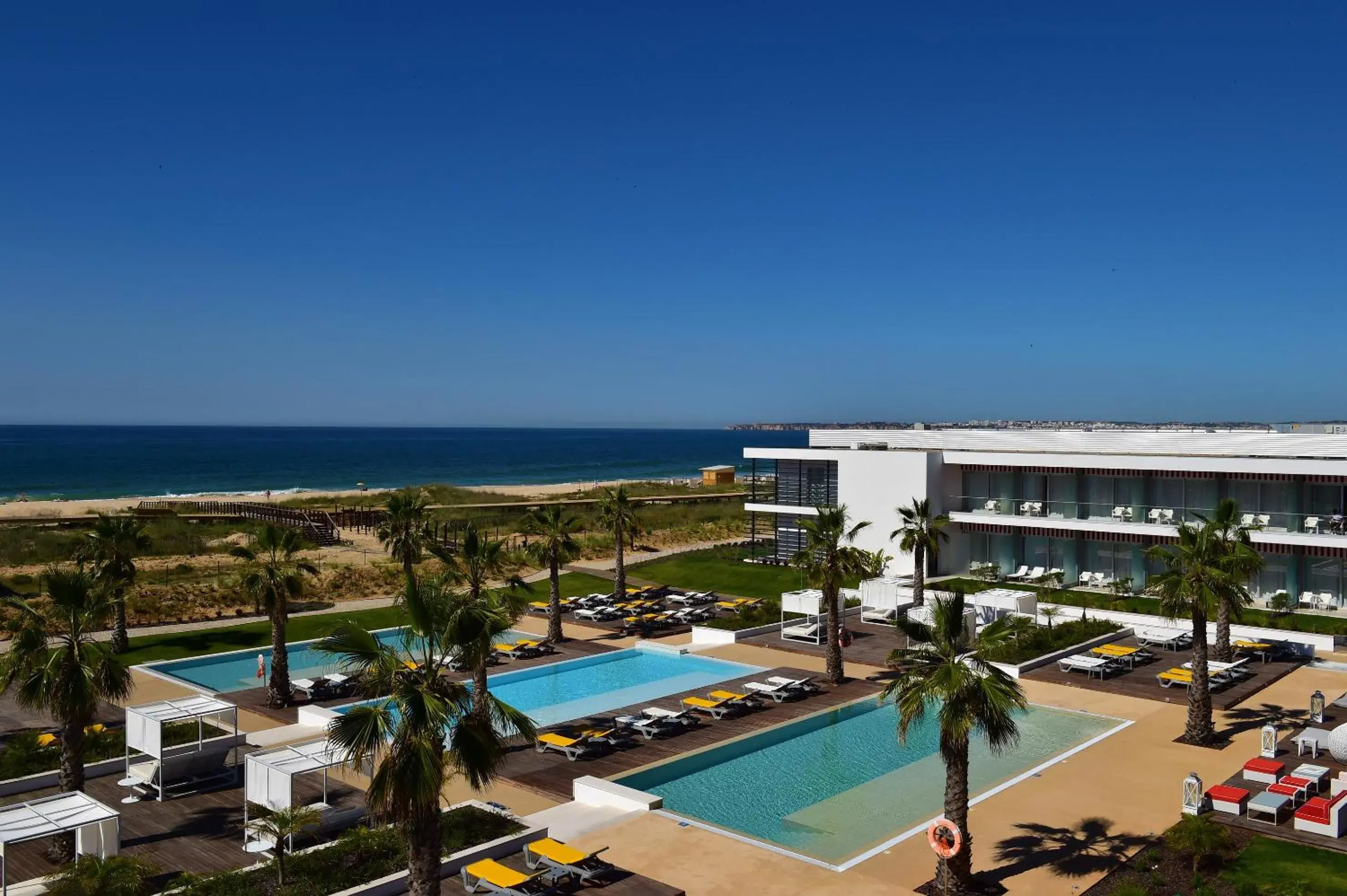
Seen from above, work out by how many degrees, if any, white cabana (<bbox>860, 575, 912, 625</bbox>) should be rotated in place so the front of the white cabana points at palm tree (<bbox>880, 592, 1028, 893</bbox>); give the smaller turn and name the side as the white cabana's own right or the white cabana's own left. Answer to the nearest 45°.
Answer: approximately 45° to the white cabana's own left

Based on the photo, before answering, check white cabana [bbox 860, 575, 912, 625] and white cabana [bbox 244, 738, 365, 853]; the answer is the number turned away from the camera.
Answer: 0

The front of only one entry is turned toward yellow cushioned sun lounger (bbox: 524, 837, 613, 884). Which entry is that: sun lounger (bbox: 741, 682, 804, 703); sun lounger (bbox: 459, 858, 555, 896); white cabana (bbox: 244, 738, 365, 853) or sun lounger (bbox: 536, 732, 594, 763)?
the white cabana

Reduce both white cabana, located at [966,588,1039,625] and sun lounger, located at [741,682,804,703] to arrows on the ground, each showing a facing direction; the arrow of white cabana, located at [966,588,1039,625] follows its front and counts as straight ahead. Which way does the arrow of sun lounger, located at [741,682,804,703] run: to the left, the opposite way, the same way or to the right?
to the right

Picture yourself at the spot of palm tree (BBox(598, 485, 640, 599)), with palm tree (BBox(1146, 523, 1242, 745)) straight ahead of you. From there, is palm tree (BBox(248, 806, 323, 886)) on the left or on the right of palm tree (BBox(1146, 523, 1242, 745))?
right

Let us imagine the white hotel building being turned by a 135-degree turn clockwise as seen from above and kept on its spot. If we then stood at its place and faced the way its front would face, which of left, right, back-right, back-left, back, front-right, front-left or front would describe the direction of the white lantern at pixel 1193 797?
back
